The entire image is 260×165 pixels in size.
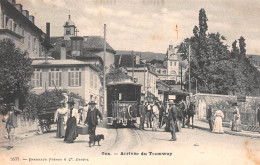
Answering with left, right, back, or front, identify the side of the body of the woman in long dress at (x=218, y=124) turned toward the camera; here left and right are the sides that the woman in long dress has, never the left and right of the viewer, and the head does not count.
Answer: front

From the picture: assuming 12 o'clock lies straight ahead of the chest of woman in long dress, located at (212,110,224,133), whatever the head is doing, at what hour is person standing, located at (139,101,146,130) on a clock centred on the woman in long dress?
The person standing is roughly at 3 o'clock from the woman in long dress.

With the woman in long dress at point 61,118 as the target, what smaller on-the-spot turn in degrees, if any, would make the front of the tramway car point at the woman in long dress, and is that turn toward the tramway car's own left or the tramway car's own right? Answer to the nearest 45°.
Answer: approximately 45° to the tramway car's own right

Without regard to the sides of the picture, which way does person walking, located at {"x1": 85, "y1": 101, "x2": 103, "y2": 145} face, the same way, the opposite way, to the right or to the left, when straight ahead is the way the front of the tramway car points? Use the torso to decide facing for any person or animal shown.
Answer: the same way

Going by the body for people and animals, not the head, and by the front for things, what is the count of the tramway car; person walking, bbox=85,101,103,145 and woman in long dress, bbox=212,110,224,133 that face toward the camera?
3

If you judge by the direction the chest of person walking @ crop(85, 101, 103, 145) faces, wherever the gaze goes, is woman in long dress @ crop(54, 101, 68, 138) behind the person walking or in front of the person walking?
behind

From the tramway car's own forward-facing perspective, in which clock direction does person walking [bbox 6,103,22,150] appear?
The person walking is roughly at 1 o'clock from the tramway car.

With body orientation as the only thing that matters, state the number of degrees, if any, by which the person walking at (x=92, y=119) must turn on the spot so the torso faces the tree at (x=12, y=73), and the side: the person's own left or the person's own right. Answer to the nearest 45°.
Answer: approximately 135° to the person's own right

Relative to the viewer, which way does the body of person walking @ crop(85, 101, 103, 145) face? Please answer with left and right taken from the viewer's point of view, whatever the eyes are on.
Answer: facing the viewer

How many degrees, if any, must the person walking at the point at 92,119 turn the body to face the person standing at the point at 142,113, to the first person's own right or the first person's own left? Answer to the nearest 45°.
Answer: approximately 135° to the first person's own left

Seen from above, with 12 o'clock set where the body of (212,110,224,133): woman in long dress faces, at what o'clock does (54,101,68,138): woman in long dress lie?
(54,101,68,138): woman in long dress is roughly at 2 o'clock from (212,110,224,133): woman in long dress.

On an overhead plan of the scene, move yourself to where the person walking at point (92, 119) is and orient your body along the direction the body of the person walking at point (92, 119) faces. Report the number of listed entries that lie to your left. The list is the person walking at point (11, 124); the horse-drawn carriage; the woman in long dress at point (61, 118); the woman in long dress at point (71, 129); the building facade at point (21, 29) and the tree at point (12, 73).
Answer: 0

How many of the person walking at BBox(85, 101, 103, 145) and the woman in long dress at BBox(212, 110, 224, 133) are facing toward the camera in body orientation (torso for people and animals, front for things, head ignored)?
2
